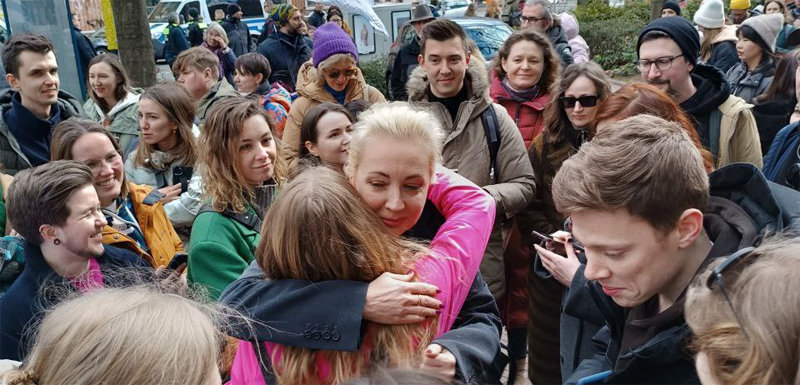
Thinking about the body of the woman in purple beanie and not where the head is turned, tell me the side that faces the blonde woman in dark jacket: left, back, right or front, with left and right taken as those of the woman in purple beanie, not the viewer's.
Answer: front

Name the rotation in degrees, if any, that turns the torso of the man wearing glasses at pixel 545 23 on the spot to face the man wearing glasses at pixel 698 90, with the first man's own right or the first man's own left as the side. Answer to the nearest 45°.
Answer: approximately 45° to the first man's own left

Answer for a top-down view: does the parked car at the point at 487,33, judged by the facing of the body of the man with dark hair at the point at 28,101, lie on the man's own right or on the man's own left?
on the man's own left

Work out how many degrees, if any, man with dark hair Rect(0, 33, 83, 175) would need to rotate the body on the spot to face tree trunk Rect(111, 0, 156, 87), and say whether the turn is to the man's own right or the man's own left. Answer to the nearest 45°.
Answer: approximately 135° to the man's own left

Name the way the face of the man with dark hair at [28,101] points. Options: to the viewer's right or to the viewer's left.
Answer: to the viewer's right

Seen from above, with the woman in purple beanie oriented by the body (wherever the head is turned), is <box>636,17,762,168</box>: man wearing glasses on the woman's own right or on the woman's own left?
on the woman's own left

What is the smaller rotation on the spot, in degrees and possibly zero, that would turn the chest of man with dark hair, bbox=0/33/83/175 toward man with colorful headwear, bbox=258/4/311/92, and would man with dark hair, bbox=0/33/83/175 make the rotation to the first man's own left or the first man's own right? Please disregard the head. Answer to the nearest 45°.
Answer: approximately 90° to the first man's own left

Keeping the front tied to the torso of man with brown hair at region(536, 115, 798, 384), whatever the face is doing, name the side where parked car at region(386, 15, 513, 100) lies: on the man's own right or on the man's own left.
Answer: on the man's own right

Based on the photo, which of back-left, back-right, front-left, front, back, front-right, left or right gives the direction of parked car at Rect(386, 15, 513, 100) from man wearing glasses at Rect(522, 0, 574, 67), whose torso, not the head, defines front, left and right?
back-right
